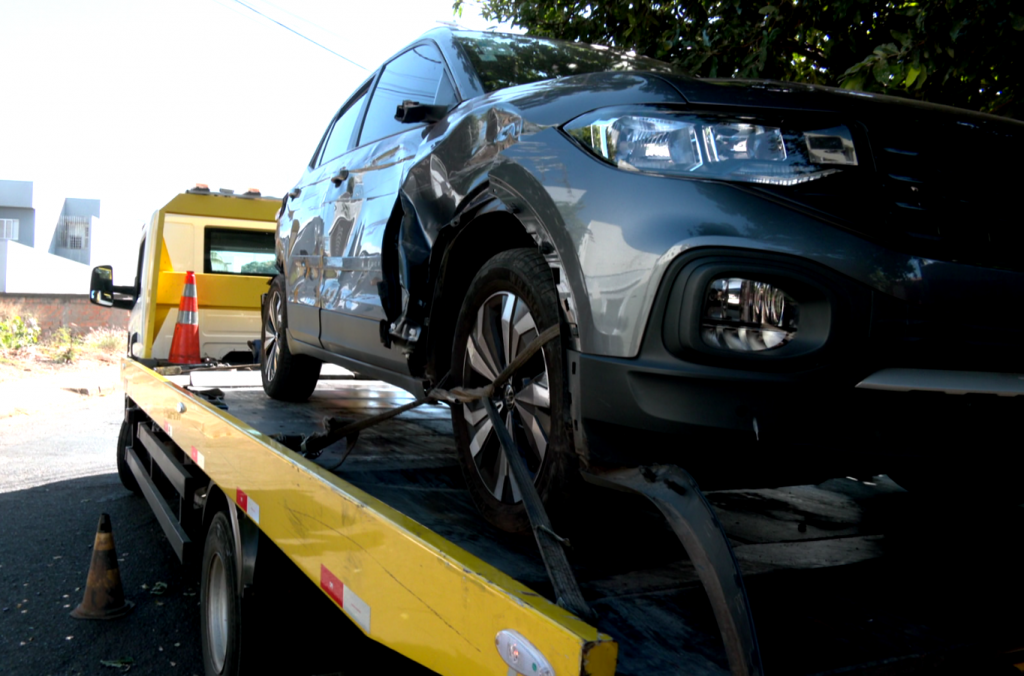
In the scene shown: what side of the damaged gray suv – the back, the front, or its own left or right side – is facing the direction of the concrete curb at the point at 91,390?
back

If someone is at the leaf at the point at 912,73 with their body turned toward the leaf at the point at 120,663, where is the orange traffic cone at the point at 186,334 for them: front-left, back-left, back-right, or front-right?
front-right

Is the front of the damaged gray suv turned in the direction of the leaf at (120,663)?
no

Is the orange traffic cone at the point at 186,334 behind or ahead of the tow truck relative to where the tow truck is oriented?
ahead

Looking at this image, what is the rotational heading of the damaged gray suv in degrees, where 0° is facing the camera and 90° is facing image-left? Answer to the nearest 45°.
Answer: approximately 315°

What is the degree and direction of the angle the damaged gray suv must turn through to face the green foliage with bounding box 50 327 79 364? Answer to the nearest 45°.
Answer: approximately 180°

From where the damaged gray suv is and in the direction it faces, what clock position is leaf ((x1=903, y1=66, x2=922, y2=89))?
The leaf is roughly at 8 o'clock from the damaged gray suv.

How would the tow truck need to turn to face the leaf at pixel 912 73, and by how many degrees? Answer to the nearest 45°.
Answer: approximately 90° to its right

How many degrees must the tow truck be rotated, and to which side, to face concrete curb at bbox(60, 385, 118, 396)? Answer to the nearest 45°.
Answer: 0° — it already faces it

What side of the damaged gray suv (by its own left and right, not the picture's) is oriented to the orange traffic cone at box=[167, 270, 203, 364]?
back
